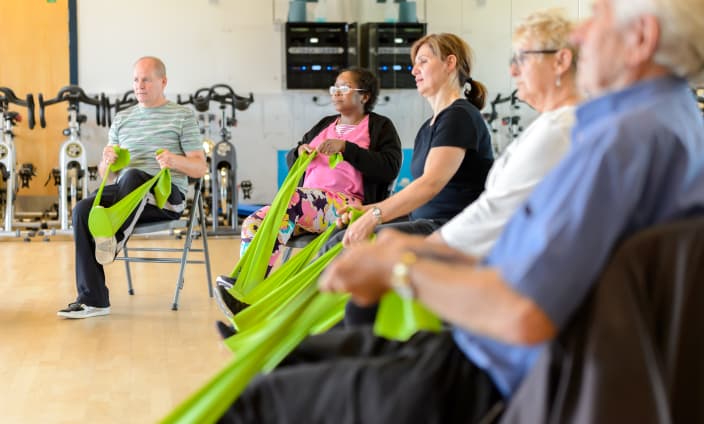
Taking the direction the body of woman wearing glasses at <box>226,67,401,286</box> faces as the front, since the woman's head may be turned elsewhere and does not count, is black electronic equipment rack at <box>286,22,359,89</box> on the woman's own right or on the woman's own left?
on the woman's own right

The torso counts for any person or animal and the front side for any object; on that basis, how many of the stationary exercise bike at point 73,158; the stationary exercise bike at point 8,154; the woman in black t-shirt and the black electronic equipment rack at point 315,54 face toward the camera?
3

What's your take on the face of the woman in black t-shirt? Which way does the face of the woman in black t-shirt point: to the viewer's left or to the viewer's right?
to the viewer's left

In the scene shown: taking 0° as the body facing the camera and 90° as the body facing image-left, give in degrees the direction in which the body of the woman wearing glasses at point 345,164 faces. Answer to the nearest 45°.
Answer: approximately 45°

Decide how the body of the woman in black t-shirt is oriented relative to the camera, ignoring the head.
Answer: to the viewer's left

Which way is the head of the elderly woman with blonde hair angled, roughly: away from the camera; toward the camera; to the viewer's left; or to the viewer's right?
to the viewer's left

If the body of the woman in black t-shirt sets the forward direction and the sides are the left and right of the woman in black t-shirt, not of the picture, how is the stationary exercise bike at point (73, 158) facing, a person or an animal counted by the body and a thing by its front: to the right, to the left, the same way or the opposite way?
to the left

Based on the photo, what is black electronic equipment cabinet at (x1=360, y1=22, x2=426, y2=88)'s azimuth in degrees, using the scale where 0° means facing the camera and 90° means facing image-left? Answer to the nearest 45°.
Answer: approximately 0°

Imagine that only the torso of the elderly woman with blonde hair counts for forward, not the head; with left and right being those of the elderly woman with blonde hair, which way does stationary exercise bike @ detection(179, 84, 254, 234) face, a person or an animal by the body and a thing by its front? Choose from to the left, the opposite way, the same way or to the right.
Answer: to the left

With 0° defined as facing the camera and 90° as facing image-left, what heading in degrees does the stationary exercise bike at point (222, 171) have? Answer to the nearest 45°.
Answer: approximately 0°
